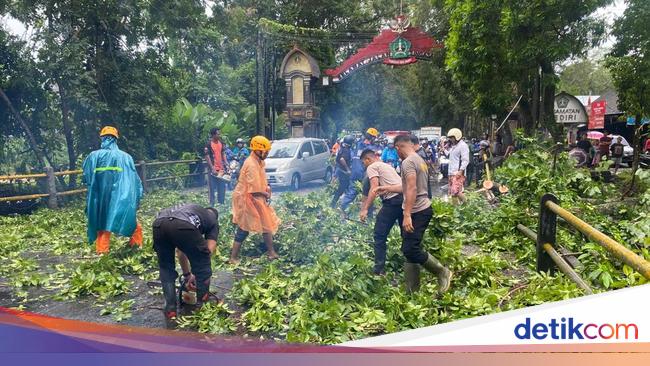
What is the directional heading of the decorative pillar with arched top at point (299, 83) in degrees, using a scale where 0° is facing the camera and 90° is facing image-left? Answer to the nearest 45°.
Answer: approximately 0°

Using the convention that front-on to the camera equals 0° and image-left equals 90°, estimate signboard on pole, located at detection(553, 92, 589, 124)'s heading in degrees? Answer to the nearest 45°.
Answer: approximately 0°

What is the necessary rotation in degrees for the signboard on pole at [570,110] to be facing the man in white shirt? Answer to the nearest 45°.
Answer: approximately 45° to its right

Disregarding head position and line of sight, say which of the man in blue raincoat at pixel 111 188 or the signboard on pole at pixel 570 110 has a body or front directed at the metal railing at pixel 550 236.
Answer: the signboard on pole

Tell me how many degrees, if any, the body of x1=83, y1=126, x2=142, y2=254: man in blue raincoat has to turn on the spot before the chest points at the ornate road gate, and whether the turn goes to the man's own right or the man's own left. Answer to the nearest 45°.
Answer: approximately 45° to the man's own right

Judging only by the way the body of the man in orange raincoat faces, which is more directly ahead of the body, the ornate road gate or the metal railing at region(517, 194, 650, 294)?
the metal railing

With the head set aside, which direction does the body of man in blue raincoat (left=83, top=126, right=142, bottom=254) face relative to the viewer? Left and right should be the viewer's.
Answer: facing away from the viewer

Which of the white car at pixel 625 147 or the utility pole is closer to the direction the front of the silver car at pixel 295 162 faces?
the utility pole
